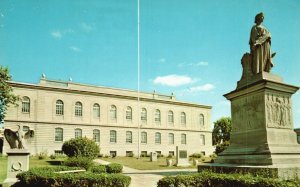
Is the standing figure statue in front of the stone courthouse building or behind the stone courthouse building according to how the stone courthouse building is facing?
in front

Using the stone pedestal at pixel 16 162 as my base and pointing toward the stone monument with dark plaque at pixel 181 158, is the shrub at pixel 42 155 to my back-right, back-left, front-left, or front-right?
front-left

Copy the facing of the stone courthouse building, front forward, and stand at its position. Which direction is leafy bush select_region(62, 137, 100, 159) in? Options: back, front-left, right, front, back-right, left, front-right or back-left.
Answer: front-right

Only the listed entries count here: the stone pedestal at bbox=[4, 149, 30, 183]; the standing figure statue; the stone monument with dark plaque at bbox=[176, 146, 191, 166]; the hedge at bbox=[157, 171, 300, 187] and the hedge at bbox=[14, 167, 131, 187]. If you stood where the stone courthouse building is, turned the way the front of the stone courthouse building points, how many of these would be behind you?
0

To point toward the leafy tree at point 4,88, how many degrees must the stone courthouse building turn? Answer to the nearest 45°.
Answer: approximately 90° to its right

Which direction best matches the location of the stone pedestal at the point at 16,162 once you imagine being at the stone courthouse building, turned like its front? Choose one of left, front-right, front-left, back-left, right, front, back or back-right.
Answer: front-right

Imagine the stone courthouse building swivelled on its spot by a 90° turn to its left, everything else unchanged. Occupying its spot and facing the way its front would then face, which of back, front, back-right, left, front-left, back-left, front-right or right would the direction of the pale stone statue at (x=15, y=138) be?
back-right

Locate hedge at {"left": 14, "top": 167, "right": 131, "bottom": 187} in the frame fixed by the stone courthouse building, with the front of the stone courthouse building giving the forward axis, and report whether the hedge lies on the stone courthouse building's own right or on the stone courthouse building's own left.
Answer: on the stone courthouse building's own right
